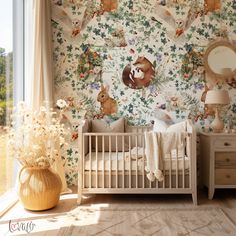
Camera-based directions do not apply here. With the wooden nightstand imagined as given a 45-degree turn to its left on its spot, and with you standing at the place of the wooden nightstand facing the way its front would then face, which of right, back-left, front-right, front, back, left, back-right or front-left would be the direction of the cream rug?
right

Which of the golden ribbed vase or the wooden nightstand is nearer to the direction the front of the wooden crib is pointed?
the golden ribbed vase

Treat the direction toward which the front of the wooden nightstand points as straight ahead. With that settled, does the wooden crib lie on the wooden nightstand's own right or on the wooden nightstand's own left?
on the wooden nightstand's own right

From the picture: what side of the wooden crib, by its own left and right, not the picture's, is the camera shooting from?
front

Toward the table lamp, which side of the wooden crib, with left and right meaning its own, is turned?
left

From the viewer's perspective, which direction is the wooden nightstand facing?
toward the camera

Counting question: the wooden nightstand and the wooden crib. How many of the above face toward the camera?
2

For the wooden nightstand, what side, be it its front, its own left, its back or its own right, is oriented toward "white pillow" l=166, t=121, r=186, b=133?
right

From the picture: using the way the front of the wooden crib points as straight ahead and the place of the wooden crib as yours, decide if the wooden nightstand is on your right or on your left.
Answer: on your left
